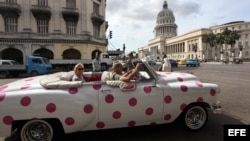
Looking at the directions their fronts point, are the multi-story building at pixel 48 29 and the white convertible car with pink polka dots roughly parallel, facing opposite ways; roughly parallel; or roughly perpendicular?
roughly perpendicular

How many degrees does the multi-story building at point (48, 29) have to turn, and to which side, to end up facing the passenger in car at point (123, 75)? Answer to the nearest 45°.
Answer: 0° — it already faces them

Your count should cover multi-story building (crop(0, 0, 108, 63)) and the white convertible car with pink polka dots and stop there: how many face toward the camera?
1

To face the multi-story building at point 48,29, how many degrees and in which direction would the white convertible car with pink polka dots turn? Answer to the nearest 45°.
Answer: approximately 90° to its left

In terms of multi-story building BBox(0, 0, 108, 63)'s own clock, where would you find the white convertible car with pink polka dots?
The white convertible car with pink polka dots is roughly at 12 o'clock from the multi-story building.

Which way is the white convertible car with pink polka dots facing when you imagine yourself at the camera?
facing to the right of the viewer
